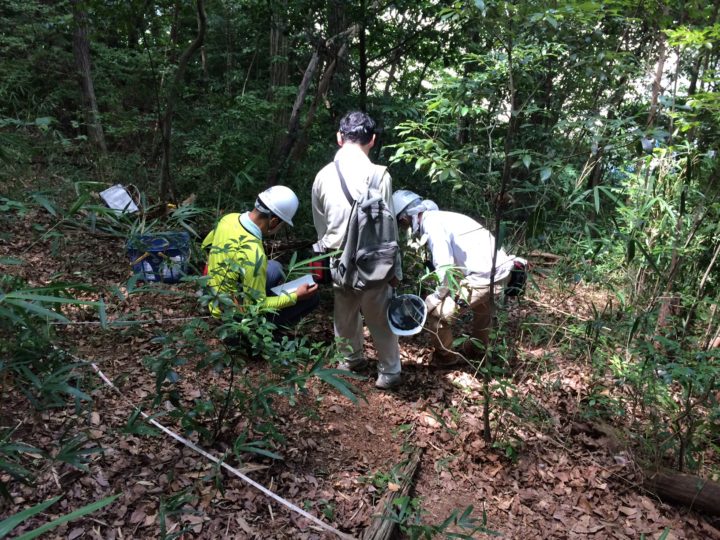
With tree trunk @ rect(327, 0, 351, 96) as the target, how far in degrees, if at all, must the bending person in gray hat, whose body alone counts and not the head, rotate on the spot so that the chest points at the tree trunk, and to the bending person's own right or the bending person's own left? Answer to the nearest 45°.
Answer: approximately 45° to the bending person's own right

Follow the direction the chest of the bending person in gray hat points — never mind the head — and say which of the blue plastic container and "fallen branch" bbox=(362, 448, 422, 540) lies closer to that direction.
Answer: the blue plastic container

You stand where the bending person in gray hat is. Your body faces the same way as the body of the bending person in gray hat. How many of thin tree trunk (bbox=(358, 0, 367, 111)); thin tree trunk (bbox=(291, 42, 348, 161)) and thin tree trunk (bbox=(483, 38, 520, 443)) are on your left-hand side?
1

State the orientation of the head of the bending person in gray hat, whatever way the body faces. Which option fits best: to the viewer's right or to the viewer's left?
to the viewer's left

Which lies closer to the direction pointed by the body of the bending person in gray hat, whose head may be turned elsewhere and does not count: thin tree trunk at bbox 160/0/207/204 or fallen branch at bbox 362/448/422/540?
the thin tree trunk

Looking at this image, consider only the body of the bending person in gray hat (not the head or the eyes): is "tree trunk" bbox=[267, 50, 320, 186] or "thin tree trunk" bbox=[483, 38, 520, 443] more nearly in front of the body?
the tree trunk

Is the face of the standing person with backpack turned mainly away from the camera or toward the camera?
away from the camera

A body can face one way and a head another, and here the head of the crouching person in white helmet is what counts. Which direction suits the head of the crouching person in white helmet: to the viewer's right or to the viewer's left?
to the viewer's right

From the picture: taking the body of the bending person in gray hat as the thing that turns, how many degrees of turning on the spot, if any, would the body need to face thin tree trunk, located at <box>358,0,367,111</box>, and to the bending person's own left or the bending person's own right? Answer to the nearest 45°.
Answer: approximately 45° to the bending person's own right

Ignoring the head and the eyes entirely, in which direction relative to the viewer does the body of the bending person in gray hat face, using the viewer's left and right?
facing to the left of the viewer

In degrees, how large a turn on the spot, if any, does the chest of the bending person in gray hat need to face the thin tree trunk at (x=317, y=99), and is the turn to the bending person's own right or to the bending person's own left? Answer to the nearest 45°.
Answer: approximately 45° to the bending person's own right

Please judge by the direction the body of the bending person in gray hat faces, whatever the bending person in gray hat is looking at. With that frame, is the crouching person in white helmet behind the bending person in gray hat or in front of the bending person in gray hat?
in front
